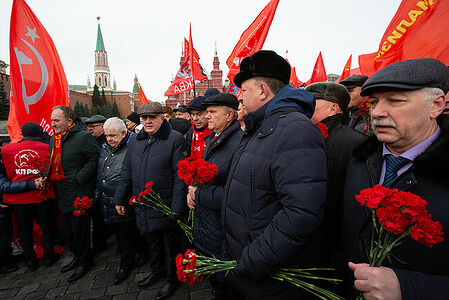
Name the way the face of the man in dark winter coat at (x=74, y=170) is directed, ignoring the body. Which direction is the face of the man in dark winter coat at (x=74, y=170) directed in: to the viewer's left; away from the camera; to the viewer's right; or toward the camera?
to the viewer's left

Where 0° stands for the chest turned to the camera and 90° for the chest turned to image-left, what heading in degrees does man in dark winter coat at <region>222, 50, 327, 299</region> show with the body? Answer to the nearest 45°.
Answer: approximately 90°

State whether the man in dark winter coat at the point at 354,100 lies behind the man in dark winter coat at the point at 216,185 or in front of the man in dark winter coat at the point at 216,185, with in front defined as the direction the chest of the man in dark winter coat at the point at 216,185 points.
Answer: behind

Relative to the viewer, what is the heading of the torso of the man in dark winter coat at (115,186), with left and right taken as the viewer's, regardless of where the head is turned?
facing the viewer and to the left of the viewer

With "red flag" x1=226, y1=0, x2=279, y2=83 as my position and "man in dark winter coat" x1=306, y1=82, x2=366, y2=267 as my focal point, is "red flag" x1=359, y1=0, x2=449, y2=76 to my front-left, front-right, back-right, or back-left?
front-left

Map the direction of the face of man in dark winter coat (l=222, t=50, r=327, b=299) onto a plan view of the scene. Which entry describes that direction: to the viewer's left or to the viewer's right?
to the viewer's left

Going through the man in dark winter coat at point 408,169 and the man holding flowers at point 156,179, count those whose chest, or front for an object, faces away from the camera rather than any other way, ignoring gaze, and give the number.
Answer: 0

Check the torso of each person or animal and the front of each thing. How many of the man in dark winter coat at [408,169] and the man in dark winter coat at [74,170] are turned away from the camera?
0

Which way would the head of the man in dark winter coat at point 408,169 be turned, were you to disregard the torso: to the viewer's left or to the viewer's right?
to the viewer's left

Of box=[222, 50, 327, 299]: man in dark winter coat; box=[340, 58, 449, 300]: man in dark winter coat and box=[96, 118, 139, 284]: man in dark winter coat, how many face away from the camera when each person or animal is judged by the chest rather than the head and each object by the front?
0

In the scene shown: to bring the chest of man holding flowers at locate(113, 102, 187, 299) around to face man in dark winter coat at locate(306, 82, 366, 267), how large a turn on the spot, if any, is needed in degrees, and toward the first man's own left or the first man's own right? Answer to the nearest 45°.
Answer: approximately 90° to the first man's own left

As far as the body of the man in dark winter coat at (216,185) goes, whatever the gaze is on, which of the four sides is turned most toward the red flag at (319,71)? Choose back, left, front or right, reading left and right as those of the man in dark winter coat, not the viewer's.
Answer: back

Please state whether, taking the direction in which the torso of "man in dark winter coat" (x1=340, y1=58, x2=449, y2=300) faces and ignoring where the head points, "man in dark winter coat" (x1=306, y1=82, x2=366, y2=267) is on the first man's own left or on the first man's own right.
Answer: on the first man's own right

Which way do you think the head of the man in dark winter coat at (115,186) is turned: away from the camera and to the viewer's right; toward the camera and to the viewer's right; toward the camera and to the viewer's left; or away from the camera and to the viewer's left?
toward the camera and to the viewer's left
